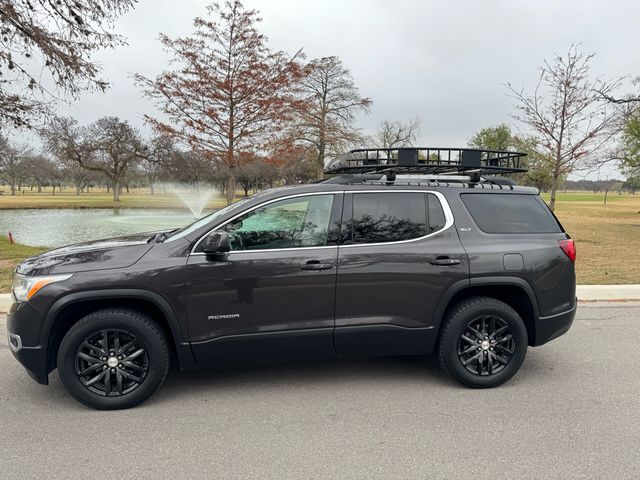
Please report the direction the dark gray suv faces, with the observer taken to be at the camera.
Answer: facing to the left of the viewer

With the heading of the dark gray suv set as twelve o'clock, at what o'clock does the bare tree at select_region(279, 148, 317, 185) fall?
The bare tree is roughly at 3 o'clock from the dark gray suv.

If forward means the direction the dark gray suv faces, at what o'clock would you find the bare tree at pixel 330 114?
The bare tree is roughly at 3 o'clock from the dark gray suv.

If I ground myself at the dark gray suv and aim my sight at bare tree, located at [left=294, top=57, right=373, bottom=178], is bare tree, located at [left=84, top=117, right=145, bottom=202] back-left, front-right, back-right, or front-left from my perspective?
front-left
